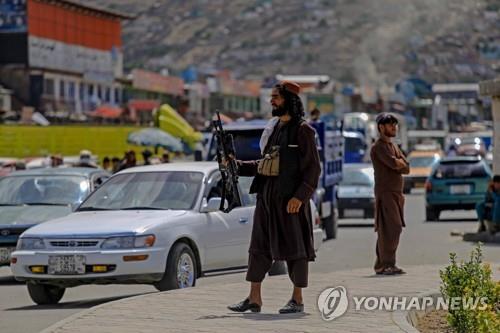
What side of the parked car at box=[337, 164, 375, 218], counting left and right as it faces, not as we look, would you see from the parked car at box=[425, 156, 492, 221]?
left

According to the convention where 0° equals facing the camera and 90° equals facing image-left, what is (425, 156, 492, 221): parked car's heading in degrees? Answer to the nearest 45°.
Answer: approximately 180°

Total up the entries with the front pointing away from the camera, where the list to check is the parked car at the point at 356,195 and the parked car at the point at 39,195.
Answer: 0

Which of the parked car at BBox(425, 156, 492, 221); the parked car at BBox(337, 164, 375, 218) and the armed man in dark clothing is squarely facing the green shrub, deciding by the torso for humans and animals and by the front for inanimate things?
the parked car at BBox(337, 164, 375, 218)

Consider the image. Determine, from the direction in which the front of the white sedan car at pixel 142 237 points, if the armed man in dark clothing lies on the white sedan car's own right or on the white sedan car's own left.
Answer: on the white sedan car's own left

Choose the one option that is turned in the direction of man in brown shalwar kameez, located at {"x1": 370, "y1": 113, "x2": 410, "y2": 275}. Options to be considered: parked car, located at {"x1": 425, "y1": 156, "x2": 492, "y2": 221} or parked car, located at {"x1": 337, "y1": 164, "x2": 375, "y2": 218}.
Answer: parked car, located at {"x1": 337, "y1": 164, "x2": 375, "y2": 218}

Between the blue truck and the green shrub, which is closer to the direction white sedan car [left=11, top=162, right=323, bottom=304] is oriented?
the green shrub

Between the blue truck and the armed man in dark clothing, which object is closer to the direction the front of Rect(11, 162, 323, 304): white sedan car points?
the armed man in dark clothing

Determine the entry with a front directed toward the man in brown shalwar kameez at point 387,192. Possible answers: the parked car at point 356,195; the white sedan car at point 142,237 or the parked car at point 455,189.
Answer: the parked car at point 356,195

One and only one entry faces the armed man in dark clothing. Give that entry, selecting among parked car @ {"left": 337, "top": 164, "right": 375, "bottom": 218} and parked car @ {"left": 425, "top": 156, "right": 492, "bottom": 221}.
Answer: parked car @ {"left": 337, "top": 164, "right": 375, "bottom": 218}

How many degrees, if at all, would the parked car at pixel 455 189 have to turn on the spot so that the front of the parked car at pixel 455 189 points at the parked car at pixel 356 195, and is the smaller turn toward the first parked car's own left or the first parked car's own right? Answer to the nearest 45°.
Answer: approximately 90° to the first parked car's own left
